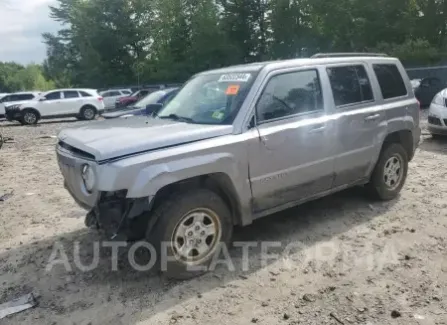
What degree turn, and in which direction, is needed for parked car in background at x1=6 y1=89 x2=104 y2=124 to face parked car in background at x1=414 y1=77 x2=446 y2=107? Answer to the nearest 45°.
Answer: approximately 135° to its left

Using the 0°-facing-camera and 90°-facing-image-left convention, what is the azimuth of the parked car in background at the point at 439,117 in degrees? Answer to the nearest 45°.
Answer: approximately 45°

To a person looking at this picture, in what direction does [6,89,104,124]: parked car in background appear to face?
facing to the left of the viewer

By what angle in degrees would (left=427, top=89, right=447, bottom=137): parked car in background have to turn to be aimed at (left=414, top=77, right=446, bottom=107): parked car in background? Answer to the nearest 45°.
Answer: approximately 135° to its right

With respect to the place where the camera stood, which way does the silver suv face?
facing the viewer and to the left of the viewer

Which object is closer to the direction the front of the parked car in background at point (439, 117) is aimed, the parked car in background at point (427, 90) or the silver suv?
the silver suv
